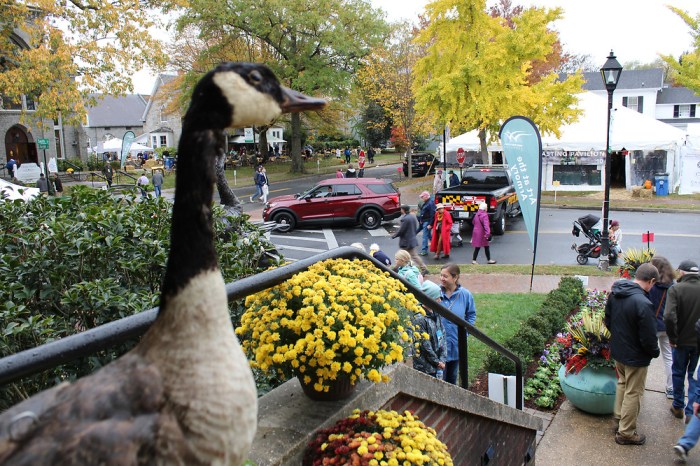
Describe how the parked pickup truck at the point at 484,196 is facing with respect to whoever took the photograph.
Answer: facing away from the viewer and to the right of the viewer

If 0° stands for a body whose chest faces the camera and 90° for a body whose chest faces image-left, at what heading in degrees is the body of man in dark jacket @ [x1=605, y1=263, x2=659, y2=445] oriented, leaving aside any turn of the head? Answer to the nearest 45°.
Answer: approximately 225°

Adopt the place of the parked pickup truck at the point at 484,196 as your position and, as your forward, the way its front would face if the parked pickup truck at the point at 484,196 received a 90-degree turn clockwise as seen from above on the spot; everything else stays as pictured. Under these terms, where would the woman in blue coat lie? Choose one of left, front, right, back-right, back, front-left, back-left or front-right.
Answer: front-right

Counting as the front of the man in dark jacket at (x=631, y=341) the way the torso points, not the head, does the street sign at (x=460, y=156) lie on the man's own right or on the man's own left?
on the man's own left

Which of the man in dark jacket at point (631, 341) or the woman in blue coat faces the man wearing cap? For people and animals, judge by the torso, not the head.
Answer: the man in dark jacket
